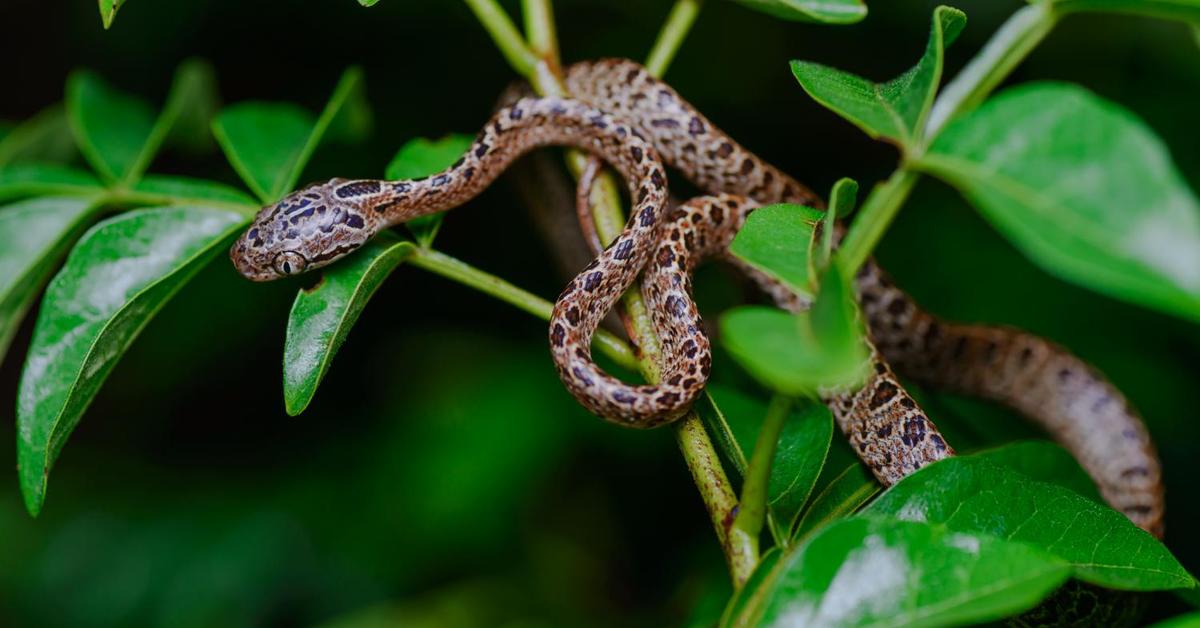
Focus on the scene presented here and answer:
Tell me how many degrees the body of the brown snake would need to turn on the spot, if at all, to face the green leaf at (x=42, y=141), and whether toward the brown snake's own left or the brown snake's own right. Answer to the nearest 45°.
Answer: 0° — it already faces it

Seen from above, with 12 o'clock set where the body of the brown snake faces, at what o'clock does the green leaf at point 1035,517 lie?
The green leaf is roughly at 8 o'clock from the brown snake.

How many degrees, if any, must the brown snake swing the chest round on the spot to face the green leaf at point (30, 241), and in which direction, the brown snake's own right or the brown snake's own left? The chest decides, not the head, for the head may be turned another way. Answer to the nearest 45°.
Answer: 0° — it already faces it

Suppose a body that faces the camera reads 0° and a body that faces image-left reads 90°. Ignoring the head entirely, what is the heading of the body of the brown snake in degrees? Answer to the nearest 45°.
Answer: approximately 90°
